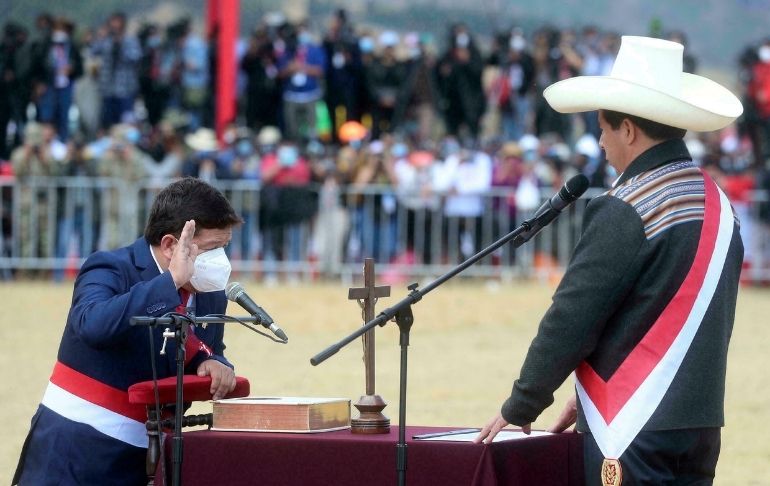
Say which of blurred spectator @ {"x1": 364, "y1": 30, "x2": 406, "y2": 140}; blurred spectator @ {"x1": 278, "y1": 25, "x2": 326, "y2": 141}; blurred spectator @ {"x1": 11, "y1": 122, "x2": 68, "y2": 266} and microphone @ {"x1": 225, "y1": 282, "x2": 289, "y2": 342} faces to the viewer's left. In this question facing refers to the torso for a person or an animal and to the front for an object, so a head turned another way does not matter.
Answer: the microphone

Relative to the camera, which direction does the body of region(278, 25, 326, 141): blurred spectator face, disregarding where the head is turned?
toward the camera

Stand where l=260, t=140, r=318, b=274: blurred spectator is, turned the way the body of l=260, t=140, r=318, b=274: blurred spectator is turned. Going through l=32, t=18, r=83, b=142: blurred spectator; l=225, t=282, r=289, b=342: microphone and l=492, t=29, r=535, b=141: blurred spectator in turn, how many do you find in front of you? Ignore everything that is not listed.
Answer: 1

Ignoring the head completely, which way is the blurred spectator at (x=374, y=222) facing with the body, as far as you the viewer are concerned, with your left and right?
facing the viewer

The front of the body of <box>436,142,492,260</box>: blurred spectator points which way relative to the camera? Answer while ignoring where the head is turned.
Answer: toward the camera

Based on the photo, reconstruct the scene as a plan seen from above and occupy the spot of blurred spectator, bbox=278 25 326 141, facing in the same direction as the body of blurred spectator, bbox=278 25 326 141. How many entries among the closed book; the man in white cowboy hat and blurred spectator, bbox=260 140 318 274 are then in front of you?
3

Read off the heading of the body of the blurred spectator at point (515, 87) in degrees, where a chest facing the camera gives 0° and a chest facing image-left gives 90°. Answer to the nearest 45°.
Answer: approximately 0°

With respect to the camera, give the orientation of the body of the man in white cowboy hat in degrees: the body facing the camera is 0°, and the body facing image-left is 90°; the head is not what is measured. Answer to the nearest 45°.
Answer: approximately 135°

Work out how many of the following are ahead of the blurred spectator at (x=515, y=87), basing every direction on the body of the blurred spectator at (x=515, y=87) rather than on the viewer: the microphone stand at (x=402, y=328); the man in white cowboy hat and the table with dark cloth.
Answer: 3

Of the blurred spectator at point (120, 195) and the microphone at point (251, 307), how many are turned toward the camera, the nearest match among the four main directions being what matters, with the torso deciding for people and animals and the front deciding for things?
1
